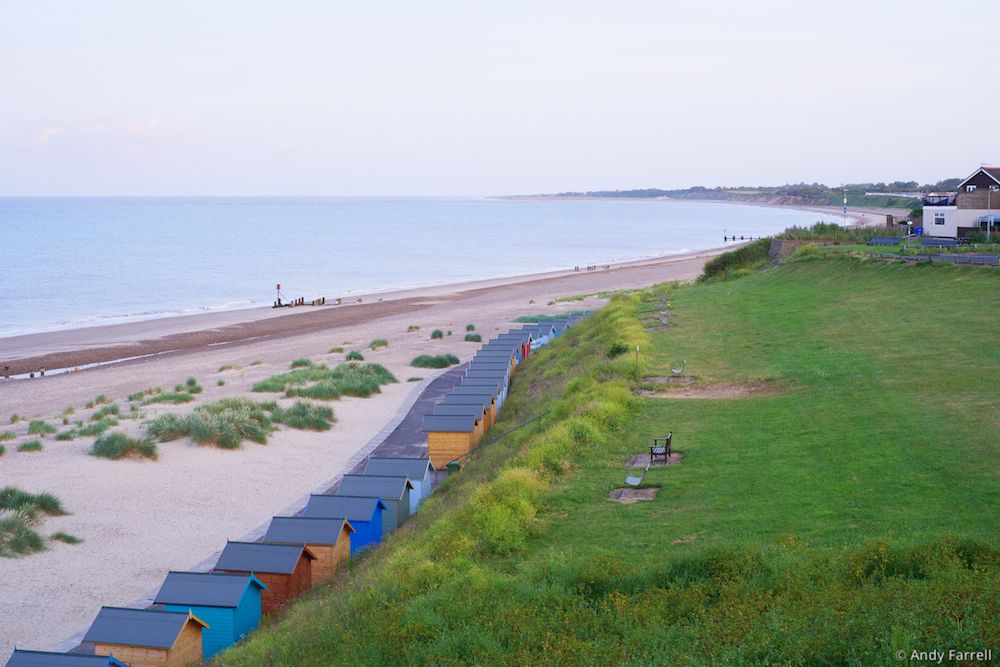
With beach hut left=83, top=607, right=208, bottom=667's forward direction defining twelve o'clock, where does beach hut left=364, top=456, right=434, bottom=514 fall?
beach hut left=364, top=456, right=434, bottom=514 is roughly at 3 o'clock from beach hut left=83, top=607, right=208, bottom=667.

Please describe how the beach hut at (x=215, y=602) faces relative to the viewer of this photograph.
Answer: facing away from the viewer and to the left of the viewer

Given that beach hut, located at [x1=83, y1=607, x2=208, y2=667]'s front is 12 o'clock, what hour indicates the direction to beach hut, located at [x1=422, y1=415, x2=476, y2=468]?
beach hut, located at [x1=422, y1=415, x2=476, y2=468] is roughly at 3 o'clock from beach hut, located at [x1=83, y1=607, x2=208, y2=667].

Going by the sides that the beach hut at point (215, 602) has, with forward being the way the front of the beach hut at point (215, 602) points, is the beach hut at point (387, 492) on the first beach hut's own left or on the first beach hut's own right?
on the first beach hut's own right

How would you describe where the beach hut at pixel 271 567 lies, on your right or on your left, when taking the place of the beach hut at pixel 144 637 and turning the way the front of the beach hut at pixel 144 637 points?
on your right

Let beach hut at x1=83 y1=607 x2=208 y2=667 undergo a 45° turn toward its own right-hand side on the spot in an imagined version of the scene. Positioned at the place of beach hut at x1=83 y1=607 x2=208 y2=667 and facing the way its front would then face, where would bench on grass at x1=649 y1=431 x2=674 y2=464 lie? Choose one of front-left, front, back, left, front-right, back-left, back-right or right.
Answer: right

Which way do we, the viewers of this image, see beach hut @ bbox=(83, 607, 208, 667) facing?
facing away from the viewer and to the left of the viewer

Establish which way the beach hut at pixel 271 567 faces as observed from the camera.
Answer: facing away from the viewer and to the left of the viewer

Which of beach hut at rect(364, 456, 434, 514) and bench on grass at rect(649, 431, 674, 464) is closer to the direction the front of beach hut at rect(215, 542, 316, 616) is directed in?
the beach hut

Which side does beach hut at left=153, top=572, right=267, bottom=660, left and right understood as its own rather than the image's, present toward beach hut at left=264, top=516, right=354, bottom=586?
right

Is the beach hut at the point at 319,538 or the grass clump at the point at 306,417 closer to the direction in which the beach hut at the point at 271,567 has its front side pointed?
the grass clump
